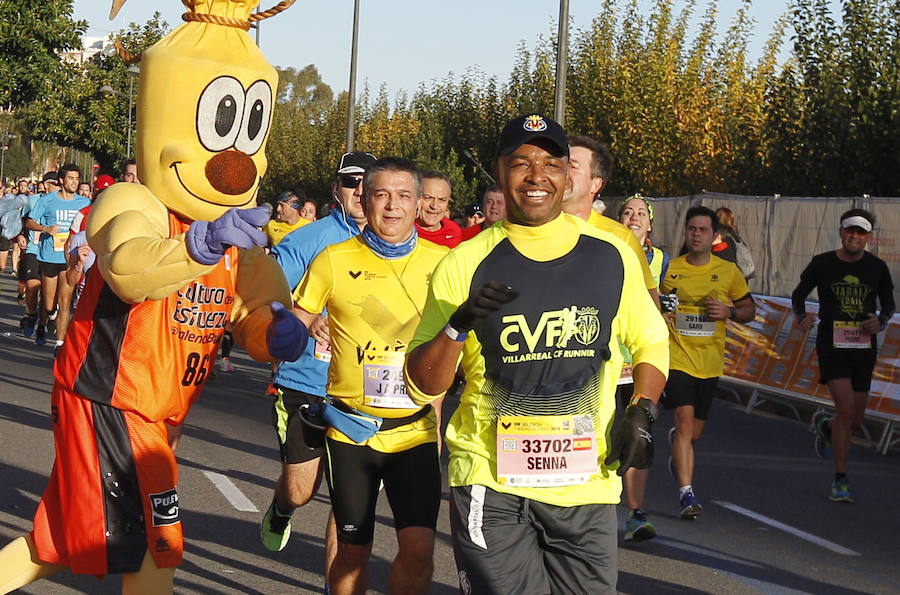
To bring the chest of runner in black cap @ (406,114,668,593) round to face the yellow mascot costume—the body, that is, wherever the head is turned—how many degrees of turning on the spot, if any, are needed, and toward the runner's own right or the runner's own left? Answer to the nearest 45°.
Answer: approximately 90° to the runner's own right

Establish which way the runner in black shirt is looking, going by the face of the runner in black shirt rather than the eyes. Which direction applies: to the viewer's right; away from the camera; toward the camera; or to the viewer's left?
toward the camera

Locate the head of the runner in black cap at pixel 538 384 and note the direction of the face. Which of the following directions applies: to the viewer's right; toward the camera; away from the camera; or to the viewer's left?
toward the camera

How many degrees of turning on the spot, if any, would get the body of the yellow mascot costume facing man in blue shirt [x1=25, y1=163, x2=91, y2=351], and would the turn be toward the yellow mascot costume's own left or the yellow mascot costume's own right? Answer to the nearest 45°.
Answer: approximately 135° to the yellow mascot costume's own left

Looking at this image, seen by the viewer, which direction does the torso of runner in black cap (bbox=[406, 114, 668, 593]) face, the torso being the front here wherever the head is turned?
toward the camera

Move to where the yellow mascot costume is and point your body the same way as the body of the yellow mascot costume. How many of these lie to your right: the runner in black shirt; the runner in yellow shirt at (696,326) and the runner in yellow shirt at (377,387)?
0

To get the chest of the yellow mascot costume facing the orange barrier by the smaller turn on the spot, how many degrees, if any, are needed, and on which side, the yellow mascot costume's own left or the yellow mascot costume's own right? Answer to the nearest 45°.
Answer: approximately 90° to the yellow mascot costume's own left

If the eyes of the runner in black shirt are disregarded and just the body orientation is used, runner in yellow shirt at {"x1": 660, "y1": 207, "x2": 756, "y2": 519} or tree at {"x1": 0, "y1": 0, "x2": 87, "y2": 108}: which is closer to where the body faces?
the runner in yellow shirt

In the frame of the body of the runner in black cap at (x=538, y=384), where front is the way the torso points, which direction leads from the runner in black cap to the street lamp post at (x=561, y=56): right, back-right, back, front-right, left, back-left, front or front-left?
back

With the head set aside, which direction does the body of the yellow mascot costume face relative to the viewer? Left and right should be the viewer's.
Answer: facing the viewer and to the right of the viewer

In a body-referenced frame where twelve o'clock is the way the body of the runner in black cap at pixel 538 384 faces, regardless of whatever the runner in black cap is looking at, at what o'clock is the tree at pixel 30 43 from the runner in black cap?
The tree is roughly at 5 o'clock from the runner in black cap.

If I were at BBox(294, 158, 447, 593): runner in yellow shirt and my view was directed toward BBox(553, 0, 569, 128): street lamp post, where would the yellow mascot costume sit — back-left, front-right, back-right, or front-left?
back-left

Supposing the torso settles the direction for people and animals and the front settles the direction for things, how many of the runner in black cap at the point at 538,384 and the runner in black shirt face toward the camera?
2

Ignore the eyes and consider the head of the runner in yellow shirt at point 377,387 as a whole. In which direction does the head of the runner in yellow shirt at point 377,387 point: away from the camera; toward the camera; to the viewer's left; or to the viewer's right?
toward the camera

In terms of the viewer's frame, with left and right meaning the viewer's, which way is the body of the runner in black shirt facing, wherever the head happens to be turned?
facing the viewer

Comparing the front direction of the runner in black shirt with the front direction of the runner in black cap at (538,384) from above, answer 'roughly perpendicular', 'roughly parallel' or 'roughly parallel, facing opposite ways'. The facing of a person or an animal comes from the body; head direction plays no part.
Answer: roughly parallel

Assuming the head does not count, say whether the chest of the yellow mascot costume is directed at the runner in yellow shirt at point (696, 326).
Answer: no

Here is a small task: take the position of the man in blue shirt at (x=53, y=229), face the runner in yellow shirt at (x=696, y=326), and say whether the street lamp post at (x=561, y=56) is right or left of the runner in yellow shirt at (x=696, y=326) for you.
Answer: left
